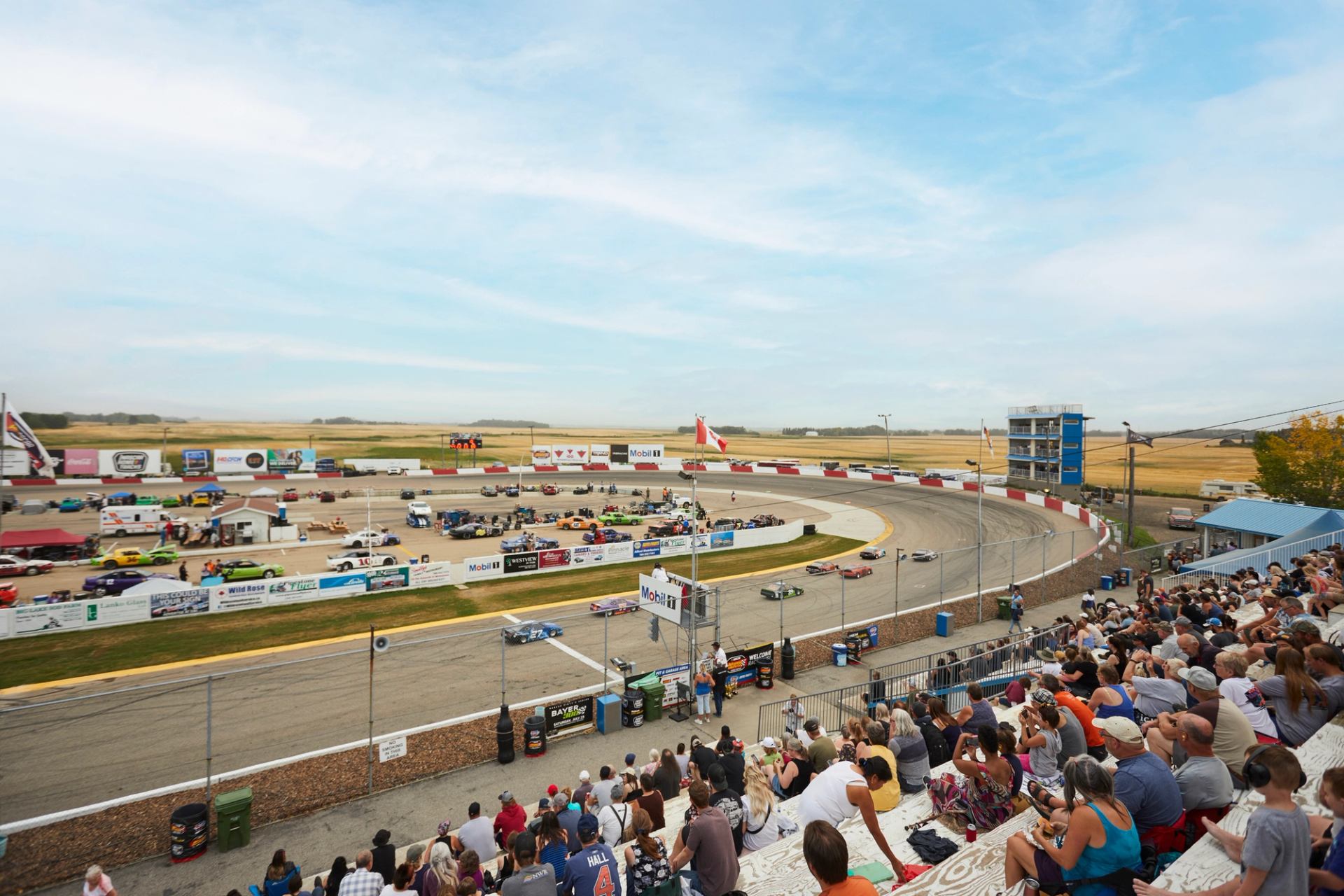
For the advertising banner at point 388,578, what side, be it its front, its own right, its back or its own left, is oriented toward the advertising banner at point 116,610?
right

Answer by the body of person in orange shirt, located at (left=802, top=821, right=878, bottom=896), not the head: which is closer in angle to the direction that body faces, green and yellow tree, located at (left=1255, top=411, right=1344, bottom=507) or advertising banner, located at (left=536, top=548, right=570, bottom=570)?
the advertising banner

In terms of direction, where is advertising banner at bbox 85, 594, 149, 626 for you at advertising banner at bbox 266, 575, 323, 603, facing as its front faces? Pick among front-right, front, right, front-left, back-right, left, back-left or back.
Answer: right

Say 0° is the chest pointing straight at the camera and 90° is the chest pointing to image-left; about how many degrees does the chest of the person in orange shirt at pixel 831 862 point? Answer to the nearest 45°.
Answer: approximately 135°

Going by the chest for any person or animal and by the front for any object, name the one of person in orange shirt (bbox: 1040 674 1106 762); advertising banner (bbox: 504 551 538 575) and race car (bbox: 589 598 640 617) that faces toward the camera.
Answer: the advertising banner

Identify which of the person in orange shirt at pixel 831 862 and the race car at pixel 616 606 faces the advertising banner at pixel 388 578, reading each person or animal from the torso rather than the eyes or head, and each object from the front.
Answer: the person in orange shirt

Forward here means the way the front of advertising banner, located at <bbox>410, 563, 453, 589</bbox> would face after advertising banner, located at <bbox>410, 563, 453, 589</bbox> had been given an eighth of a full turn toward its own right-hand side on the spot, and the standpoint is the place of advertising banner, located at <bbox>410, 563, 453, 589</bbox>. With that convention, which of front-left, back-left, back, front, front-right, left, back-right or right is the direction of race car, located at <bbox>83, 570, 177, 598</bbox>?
front-right

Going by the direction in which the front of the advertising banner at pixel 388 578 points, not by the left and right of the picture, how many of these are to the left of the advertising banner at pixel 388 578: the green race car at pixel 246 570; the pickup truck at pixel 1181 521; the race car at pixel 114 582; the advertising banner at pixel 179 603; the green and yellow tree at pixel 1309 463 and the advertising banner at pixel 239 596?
2

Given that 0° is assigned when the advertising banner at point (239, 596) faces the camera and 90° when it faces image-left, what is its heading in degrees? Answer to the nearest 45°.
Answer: approximately 0°

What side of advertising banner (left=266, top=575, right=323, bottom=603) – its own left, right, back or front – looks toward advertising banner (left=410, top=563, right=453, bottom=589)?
left

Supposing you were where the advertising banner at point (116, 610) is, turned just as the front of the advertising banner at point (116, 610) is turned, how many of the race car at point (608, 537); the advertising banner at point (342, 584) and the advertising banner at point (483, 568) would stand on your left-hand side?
3

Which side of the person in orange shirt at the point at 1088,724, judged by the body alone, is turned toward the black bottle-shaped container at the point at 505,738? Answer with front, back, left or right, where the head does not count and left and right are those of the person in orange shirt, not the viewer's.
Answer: front

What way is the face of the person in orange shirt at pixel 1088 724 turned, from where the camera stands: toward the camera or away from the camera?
away from the camera
